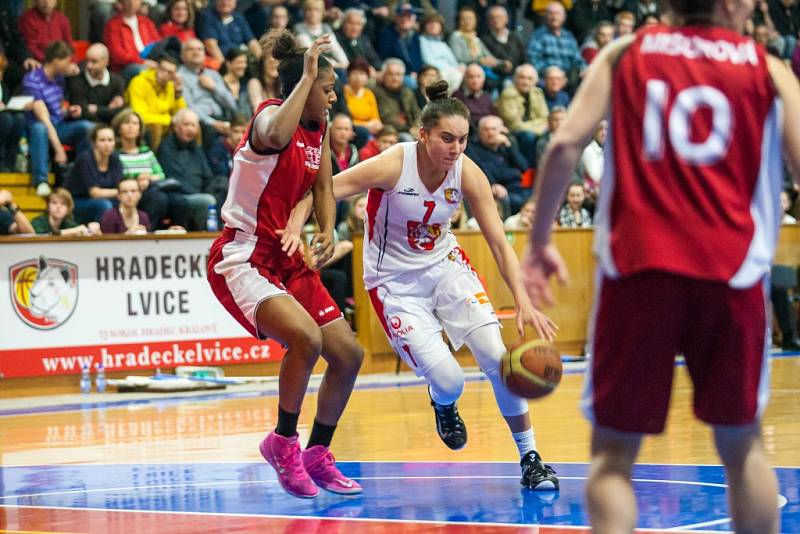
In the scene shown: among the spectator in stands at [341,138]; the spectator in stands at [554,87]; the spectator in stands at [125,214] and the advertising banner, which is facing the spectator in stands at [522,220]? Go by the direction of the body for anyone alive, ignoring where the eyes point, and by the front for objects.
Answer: the spectator in stands at [554,87]

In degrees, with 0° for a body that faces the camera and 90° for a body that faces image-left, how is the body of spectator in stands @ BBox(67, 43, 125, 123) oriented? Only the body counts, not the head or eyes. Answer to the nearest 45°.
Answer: approximately 0°

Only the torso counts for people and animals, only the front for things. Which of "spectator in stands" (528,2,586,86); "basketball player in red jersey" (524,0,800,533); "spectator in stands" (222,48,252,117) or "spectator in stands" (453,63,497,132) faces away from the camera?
the basketball player in red jersey

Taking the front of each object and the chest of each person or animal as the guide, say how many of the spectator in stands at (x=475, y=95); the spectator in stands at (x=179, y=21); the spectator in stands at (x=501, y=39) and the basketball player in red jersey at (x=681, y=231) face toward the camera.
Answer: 3

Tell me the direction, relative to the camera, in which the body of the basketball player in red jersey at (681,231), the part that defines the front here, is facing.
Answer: away from the camera

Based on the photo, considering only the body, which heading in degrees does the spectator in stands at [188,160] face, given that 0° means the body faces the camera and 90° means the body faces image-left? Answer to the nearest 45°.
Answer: approximately 315°

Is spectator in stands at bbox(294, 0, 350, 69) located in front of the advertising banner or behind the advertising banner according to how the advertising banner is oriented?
behind

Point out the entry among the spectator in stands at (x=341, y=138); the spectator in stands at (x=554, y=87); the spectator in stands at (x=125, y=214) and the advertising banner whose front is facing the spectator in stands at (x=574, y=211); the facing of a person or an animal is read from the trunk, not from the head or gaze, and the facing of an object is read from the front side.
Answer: the spectator in stands at (x=554, y=87)

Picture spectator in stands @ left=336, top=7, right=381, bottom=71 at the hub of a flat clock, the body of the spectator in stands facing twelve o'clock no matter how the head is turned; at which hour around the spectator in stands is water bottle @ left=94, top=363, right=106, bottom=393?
The water bottle is roughly at 1 o'clock from the spectator in stands.

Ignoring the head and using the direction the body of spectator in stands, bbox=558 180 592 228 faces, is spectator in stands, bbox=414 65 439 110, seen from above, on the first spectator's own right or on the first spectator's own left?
on the first spectator's own right
